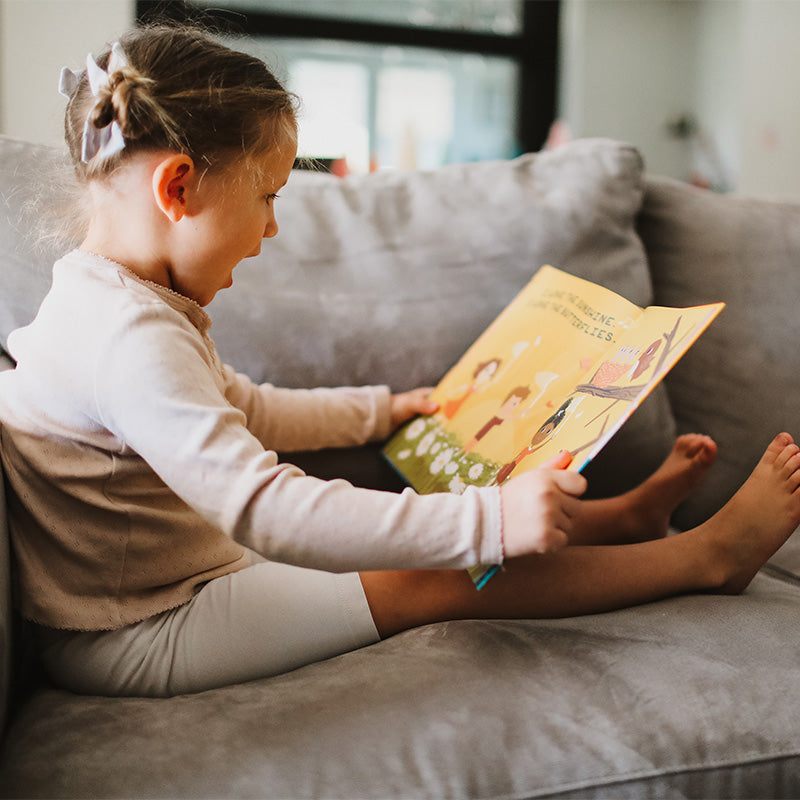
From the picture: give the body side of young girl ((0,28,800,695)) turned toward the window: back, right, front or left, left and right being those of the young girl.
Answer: left

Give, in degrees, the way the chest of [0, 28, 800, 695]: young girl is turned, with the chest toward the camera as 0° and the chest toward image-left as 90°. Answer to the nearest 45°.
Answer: approximately 270°

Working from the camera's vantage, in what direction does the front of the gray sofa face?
facing the viewer

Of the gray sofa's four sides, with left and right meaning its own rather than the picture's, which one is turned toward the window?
back
